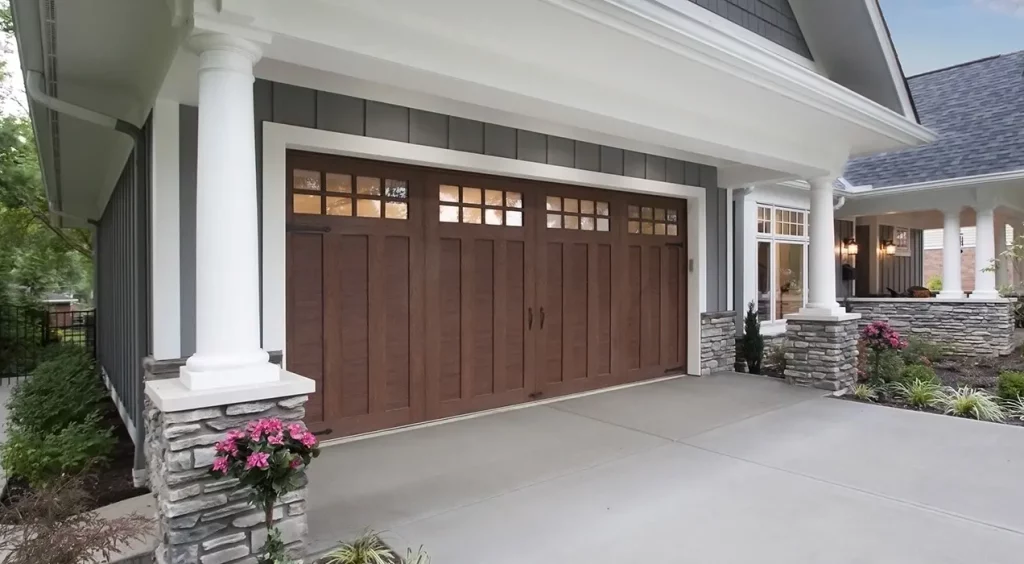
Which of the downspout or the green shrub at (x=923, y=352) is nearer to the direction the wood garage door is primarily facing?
the green shrub

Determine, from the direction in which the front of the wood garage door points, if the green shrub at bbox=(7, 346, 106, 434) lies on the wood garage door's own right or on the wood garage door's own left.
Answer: on the wood garage door's own right

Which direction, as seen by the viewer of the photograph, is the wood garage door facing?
facing the viewer and to the right of the viewer

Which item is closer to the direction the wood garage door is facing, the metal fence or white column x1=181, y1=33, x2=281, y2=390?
the white column

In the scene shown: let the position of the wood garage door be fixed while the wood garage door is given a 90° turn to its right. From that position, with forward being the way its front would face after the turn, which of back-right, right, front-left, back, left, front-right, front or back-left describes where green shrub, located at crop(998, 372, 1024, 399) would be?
back-left

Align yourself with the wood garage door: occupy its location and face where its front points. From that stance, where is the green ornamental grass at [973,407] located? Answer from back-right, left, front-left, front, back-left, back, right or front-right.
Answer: front-left

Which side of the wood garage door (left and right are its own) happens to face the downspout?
right

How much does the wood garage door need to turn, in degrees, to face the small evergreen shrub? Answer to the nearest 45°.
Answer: approximately 90° to its left

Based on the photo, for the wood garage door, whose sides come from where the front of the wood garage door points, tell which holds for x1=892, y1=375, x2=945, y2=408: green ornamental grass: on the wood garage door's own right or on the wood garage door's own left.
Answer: on the wood garage door's own left

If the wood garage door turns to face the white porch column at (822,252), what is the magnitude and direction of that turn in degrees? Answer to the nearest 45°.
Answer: approximately 45° to its left

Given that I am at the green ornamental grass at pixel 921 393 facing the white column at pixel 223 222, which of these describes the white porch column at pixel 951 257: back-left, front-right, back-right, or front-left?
back-right

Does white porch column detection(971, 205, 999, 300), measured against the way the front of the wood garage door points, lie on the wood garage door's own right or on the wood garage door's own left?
on the wood garage door's own left

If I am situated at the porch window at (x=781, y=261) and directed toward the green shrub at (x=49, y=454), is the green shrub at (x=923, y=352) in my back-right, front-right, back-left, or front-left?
back-left

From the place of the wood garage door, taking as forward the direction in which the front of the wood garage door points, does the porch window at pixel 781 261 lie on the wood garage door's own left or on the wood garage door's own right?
on the wood garage door's own left
